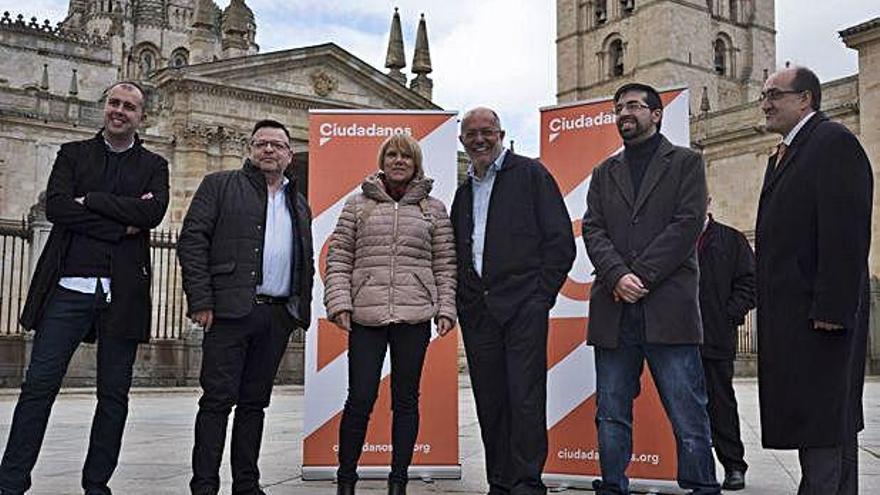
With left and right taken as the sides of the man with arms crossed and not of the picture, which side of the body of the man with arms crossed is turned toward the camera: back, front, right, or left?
front

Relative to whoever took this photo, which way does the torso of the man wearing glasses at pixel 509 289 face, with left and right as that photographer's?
facing the viewer and to the left of the viewer

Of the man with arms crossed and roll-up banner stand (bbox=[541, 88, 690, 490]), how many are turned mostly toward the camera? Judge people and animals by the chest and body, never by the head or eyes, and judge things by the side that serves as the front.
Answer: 2

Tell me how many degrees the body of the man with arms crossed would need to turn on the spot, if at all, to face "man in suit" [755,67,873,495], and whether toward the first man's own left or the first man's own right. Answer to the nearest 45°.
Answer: approximately 45° to the first man's own left

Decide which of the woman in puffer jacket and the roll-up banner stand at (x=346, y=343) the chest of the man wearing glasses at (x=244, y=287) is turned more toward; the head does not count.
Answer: the woman in puffer jacket

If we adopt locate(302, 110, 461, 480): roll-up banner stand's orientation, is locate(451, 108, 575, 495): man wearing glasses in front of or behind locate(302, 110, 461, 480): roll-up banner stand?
in front

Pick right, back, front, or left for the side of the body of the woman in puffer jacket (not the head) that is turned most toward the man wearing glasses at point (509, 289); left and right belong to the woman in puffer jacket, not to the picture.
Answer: left

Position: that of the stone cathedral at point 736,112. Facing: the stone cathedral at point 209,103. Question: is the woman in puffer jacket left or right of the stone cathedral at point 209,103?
left

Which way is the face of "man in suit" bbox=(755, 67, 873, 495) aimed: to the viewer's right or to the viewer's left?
to the viewer's left

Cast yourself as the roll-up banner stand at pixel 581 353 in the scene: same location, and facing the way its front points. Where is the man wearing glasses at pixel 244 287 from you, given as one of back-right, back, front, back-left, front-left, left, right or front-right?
front-right

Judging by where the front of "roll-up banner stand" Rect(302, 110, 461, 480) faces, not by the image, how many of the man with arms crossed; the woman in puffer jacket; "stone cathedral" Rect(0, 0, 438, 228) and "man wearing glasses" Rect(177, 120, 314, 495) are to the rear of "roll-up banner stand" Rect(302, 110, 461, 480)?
1

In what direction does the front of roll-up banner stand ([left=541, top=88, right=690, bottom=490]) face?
toward the camera

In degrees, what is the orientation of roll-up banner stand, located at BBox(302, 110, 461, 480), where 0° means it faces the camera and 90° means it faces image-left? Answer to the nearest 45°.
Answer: approximately 0°

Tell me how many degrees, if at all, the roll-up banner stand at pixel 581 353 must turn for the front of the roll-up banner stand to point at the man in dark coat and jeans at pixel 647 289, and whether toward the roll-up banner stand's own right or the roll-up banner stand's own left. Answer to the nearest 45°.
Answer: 0° — it already faces them

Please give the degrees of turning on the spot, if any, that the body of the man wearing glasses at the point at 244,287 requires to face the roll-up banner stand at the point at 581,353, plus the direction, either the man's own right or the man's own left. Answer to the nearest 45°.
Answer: approximately 45° to the man's own left
